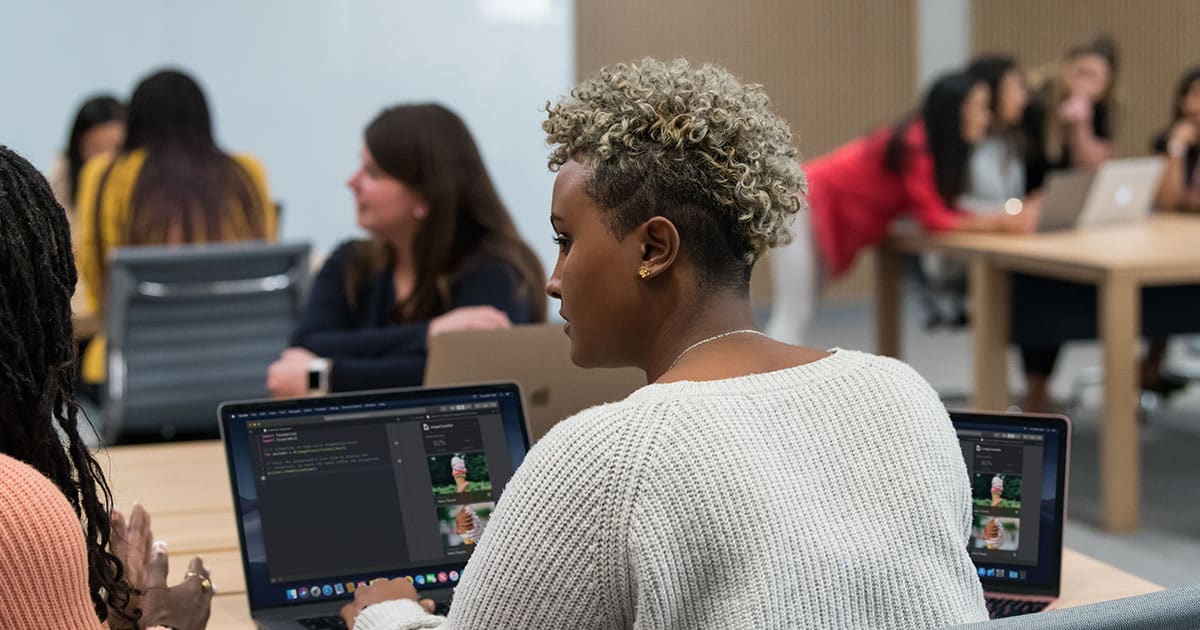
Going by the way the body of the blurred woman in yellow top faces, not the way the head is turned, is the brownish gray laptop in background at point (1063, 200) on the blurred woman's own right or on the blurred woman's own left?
on the blurred woman's own right

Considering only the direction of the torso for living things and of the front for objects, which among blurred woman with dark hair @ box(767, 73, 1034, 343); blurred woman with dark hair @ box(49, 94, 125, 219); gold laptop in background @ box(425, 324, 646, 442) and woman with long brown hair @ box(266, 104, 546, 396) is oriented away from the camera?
the gold laptop in background

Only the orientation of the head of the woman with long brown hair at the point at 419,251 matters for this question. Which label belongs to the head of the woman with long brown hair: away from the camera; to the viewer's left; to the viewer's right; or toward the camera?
to the viewer's left

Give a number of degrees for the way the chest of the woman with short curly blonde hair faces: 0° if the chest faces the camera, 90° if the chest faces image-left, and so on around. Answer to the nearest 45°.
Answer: approximately 135°

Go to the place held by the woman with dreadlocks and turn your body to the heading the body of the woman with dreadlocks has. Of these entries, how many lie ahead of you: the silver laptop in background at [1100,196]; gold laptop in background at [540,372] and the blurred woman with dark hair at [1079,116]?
3

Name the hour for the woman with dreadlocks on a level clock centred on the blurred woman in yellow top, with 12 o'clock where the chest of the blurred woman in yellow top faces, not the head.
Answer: The woman with dreadlocks is roughly at 6 o'clock from the blurred woman in yellow top.

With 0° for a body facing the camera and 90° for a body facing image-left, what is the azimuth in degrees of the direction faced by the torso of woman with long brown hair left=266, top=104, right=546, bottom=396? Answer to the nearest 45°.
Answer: approximately 45°

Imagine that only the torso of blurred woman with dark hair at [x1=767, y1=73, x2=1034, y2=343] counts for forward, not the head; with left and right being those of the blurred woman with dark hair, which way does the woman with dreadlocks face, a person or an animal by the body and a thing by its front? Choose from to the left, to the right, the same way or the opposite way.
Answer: to the left

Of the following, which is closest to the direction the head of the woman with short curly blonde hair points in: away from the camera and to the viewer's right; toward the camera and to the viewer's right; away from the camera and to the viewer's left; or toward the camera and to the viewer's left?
away from the camera and to the viewer's left

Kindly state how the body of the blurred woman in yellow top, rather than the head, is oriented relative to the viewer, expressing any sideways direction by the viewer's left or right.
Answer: facing away from the viewer

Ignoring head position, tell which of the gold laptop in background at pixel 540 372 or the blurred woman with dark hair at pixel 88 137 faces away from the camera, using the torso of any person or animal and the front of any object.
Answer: the gold laptop in background

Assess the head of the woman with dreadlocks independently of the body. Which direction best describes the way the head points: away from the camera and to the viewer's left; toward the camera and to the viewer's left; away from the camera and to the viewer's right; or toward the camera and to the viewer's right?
away from the camera and to the viewer's right

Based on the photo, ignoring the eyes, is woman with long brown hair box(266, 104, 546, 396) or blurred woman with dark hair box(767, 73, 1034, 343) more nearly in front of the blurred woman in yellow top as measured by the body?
the blurred woman with dark hair

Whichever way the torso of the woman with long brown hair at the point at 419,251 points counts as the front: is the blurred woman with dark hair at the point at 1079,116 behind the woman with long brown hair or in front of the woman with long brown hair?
behind

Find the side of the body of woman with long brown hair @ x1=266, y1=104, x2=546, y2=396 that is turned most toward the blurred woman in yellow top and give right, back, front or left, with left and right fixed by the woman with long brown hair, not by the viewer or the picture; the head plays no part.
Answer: right
